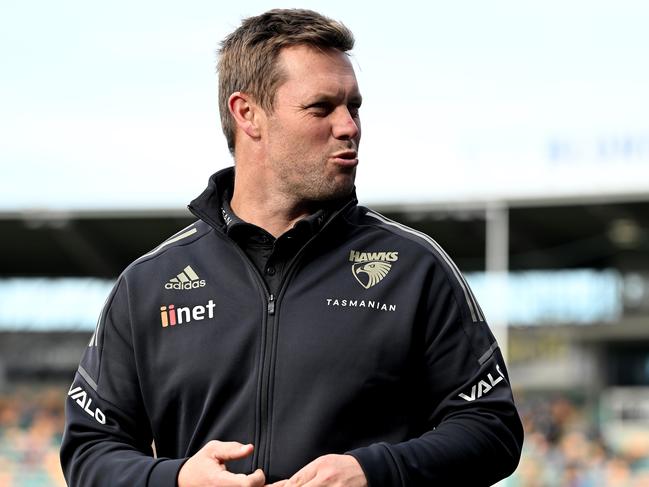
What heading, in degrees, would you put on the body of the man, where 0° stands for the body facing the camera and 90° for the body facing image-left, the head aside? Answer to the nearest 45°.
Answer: approximately 0°
